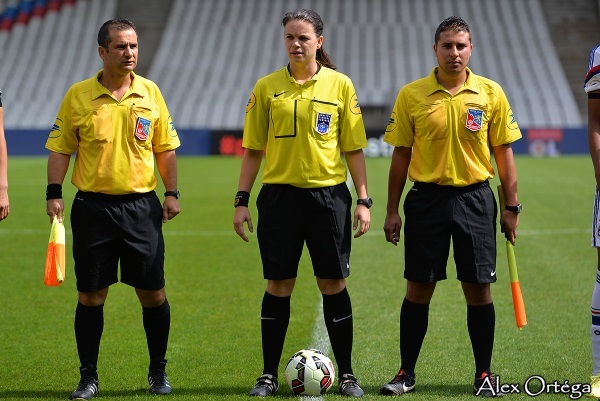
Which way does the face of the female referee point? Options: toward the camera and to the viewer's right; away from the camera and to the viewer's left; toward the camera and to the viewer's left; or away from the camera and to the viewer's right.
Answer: toward the camera and to the viewer's left

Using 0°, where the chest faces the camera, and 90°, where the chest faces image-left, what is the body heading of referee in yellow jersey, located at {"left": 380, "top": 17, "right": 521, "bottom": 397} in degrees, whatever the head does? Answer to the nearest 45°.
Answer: approximately 0°

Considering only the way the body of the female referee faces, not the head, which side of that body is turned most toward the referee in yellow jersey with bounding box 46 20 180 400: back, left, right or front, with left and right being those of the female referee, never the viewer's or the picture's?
right

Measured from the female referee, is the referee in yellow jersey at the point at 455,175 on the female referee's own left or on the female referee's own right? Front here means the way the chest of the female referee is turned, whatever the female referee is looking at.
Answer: on the female referee's own left

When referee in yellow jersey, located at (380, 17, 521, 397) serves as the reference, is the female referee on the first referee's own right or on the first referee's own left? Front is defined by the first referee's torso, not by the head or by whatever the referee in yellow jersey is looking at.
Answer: on the first referee's own right

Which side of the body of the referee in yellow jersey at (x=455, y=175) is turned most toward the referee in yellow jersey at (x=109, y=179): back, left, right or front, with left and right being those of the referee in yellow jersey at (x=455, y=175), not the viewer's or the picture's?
right

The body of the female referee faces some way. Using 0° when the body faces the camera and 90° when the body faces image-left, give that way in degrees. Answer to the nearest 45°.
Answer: approximately 0°

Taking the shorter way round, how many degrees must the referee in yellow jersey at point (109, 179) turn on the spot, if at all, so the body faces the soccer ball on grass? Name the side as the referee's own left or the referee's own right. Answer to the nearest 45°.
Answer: approximately 90° to the referee's own left
